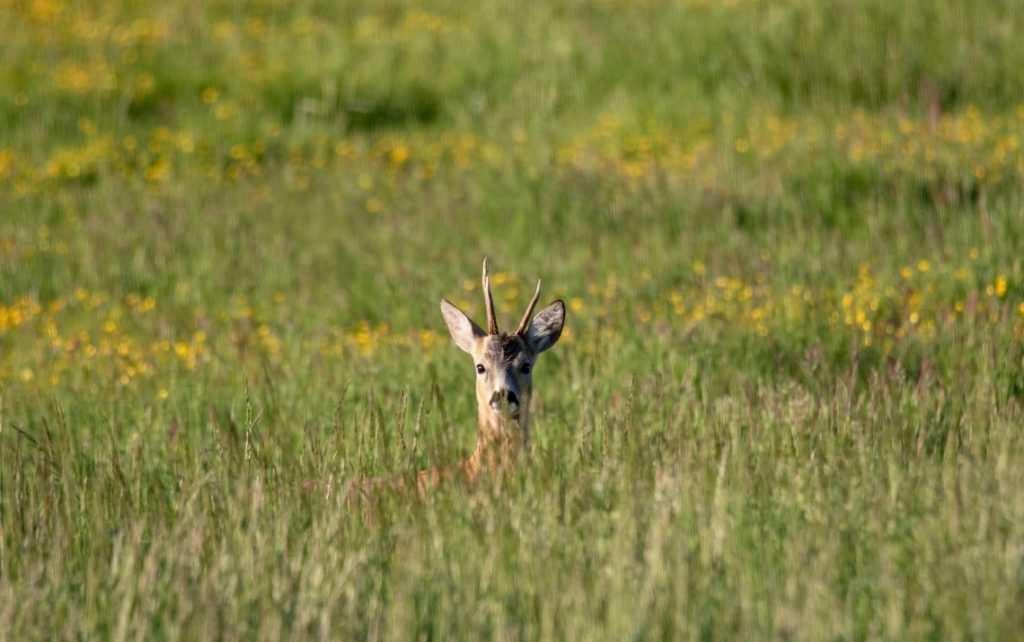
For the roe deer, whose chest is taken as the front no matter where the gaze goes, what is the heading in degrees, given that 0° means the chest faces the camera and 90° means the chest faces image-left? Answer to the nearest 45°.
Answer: approximately 315°
